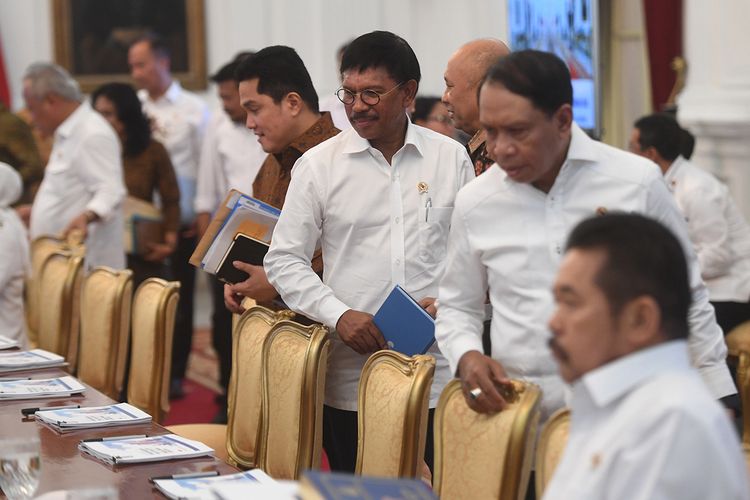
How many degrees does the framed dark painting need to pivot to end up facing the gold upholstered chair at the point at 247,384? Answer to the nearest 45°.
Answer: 0° — it already faces it

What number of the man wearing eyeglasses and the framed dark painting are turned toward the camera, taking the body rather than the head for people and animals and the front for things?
2

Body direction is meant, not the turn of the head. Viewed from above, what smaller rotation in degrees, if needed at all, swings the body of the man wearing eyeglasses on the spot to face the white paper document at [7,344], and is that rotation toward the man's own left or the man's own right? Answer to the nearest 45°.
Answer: approximately 135° to the man's own right

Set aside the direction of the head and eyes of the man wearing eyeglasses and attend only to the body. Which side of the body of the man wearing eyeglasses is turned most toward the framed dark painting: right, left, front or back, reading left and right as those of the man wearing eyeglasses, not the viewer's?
back

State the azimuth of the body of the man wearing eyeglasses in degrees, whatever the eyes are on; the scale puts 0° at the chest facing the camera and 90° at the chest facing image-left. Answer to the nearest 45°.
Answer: approximately 0°

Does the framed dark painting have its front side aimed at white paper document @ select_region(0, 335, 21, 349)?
yes

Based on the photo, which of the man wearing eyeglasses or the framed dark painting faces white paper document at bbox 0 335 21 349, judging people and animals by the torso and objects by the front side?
the framed dark painting

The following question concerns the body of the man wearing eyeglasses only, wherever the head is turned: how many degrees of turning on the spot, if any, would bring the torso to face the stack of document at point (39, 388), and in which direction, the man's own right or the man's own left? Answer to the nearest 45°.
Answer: approximately 90° to the man's own right
